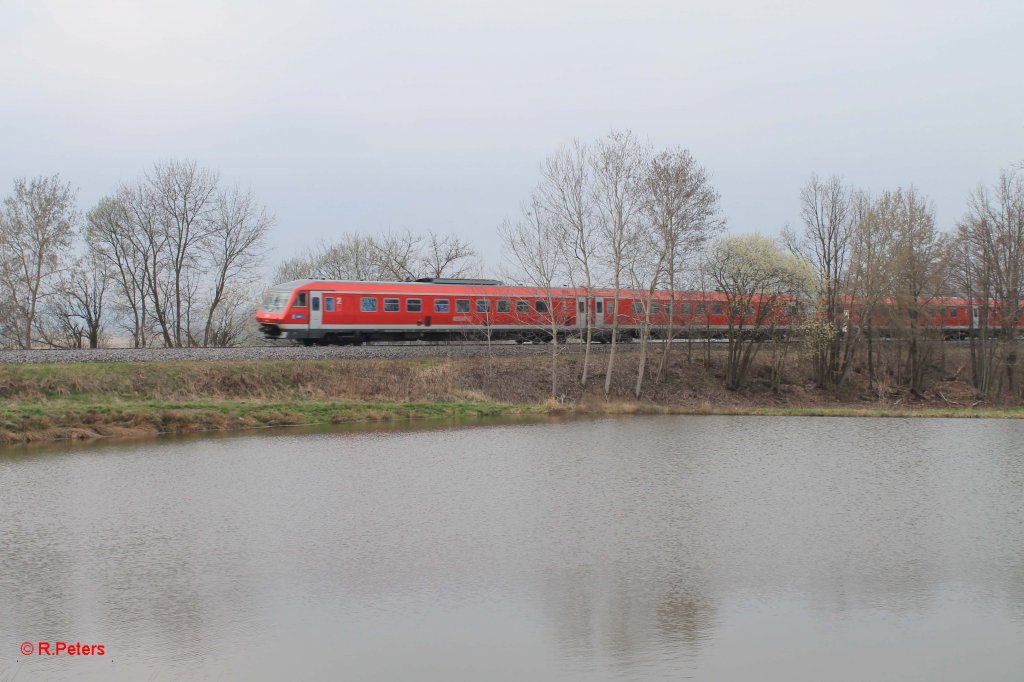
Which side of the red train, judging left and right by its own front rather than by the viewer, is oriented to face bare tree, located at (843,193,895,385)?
back

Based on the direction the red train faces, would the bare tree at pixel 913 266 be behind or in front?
behind

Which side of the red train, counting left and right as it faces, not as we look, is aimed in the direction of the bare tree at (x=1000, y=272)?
back

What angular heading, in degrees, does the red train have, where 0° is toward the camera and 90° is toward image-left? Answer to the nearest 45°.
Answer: approximately 90°

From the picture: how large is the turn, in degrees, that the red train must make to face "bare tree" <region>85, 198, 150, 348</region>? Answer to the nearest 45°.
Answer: approximately 45° to its right
